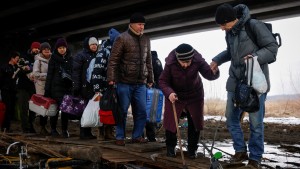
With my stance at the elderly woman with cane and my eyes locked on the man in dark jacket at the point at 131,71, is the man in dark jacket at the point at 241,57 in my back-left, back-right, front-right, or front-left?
back-right

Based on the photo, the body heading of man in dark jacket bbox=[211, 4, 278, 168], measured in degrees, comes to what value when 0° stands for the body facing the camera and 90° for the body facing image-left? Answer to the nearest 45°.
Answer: approximately 45°

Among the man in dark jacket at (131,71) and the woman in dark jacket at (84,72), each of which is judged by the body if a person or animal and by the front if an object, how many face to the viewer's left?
0

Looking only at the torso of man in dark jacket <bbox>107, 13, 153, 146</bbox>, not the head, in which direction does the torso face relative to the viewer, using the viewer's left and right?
facing the viewer and to the right of the viewer

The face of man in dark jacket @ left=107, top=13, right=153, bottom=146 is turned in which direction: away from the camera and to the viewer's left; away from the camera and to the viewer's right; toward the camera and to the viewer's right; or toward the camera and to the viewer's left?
toward the camera and to the viewer's right

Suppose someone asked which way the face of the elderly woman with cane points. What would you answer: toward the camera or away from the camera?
toward the camera

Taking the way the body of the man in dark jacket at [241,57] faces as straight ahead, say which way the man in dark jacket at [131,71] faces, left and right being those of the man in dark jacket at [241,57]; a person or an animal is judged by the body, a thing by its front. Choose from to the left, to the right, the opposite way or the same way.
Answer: to the left

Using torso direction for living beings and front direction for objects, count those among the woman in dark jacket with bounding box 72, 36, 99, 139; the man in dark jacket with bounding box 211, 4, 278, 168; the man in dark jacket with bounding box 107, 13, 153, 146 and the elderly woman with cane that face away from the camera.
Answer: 0

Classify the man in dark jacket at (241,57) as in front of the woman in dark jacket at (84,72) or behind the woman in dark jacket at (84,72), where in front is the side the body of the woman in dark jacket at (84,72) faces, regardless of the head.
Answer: in front
